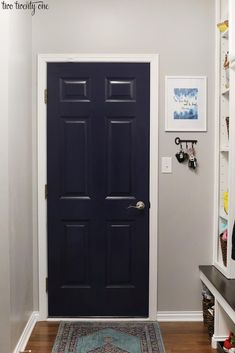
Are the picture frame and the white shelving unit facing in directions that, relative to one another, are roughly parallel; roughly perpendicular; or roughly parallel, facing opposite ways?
roughly perpendicular

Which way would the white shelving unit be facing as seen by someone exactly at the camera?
facing to the left of the viewer

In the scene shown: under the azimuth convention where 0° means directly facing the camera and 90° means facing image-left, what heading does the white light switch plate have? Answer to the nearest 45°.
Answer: approximately 0°

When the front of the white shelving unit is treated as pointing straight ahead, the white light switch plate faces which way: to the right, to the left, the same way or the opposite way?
to the left
